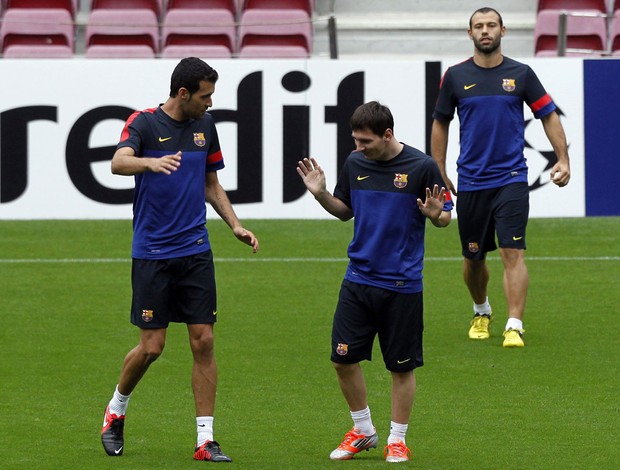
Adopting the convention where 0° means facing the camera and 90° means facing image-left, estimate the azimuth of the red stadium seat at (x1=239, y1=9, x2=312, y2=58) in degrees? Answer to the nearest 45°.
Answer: approximately 0°

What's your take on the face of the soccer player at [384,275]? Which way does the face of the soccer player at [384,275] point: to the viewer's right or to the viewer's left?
to the viewer's left

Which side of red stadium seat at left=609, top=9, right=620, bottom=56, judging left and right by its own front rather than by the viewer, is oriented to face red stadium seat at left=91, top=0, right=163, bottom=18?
right

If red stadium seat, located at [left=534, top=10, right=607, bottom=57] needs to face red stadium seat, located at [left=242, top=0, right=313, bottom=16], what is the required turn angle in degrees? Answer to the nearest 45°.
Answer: approximately 90° to its right

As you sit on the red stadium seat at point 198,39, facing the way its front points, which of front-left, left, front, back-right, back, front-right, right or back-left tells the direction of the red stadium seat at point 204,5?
back

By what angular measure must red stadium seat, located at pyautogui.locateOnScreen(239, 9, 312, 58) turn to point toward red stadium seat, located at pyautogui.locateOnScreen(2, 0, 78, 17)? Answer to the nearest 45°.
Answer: approximately 90° to its right

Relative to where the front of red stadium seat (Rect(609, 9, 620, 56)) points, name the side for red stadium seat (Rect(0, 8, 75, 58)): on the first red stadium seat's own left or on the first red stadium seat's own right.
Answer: on the first red stadium seat's own right

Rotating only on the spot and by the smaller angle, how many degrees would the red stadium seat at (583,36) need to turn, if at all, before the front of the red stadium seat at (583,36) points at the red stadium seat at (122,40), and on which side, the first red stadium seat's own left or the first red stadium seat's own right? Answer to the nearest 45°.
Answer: approximately 90° to the first red stadium seat's own right

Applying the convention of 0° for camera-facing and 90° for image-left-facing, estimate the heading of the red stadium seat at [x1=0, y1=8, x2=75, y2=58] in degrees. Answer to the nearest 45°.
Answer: approximately 0°
